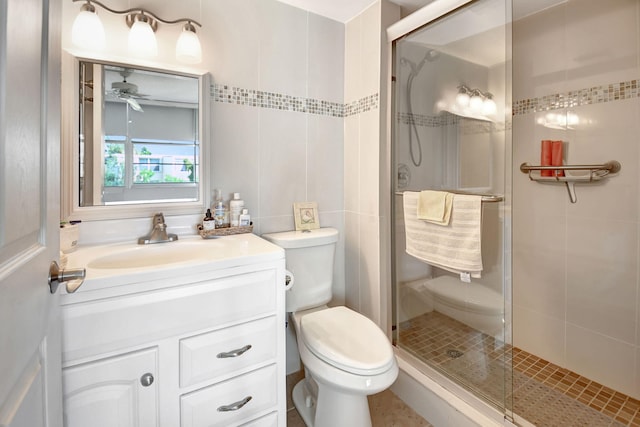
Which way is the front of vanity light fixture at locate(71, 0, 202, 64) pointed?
toward the camera

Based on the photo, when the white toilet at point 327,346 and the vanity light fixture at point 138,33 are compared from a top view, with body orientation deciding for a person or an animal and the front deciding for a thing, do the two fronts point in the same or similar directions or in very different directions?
same or similar directions

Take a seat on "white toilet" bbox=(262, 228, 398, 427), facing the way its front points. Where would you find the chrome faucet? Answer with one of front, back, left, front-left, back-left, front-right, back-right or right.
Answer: back-right

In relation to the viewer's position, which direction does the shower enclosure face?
facing the viewer and to the left of the viewer

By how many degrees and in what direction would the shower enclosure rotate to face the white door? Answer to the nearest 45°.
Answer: approximately 45° to its left

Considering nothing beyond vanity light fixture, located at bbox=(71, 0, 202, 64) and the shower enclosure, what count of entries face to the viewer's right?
0

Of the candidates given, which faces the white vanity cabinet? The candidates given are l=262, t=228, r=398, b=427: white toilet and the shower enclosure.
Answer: the shower enclosure

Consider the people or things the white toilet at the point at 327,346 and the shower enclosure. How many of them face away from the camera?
0

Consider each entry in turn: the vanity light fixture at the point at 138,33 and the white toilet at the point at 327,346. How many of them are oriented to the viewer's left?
0
